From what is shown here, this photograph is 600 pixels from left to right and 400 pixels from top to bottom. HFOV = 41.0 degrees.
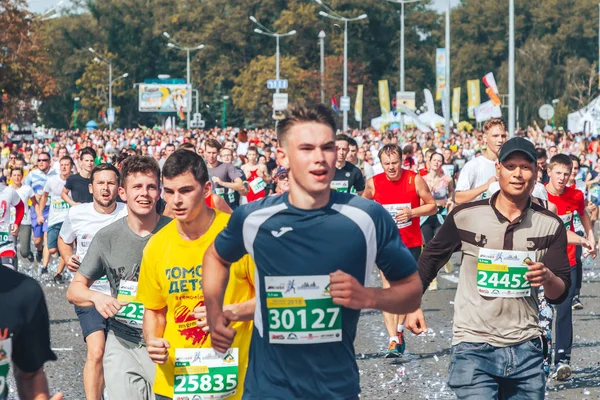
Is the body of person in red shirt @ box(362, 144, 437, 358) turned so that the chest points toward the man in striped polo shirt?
yes

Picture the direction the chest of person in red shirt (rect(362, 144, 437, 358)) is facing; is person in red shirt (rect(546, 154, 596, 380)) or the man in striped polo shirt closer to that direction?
the man in striped polo shirt

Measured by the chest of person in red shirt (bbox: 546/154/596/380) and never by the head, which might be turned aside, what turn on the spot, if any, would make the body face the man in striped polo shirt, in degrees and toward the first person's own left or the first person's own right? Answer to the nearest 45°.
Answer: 0° — they already face them

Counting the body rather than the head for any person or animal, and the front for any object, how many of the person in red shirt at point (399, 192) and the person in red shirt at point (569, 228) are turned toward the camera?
2

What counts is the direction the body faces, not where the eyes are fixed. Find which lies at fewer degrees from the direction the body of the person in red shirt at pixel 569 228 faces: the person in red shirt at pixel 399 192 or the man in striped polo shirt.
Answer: the man in striped polo shirt

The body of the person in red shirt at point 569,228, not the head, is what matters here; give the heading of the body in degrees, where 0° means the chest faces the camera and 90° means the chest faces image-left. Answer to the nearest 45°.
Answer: approximately 0°

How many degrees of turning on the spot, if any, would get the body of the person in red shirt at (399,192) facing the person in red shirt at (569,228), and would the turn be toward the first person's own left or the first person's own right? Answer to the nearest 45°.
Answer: approximately 45° to the first person's own left
